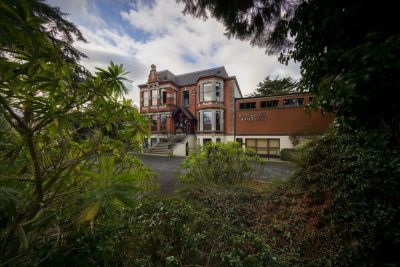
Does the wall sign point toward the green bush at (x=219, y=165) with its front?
yes

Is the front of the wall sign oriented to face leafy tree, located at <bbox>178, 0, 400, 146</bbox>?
yes

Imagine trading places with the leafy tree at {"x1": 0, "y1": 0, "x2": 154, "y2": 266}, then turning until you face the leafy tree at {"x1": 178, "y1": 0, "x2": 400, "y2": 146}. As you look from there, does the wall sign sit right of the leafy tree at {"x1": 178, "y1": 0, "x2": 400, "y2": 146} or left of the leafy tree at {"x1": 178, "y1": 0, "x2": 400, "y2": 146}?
left

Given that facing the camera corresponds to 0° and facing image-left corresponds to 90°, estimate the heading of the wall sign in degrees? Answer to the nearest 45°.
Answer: approximately 0°

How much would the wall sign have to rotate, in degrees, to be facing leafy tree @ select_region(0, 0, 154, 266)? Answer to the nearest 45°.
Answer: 0° — it already faces it

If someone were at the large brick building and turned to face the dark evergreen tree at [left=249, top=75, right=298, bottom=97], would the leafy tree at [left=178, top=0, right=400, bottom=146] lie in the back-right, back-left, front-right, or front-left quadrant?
back-right

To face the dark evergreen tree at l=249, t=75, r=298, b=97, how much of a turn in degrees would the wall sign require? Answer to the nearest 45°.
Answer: approximately 180°

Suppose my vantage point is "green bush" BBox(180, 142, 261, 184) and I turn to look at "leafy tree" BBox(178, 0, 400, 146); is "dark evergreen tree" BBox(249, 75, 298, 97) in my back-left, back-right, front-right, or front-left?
back-left
